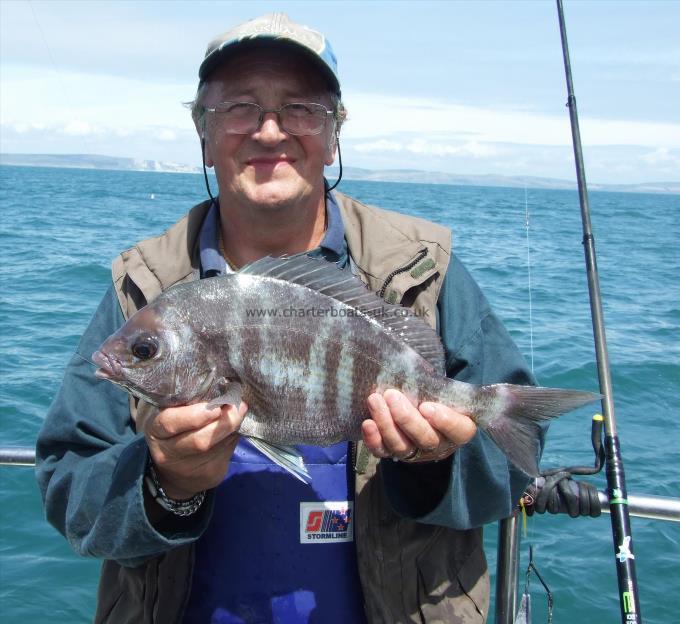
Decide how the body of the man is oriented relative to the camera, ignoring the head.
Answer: toward the camera

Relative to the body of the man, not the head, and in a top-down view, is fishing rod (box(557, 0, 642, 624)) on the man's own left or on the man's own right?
on the man's own left
